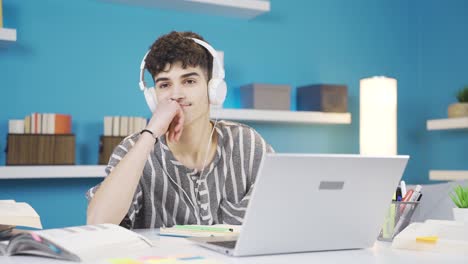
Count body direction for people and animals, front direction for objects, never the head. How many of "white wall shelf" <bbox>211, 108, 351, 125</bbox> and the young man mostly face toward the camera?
2

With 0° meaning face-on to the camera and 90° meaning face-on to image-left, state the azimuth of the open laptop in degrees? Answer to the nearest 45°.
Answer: approximately 135°

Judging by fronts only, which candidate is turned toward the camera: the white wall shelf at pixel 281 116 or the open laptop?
the white wall shelf

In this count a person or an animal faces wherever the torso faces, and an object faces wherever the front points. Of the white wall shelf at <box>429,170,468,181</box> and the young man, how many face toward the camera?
2

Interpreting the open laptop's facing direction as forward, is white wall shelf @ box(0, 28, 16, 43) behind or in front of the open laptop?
in front

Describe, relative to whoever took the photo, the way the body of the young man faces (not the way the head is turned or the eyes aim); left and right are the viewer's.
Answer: facing the viewer

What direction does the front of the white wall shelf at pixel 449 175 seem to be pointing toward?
toward the camera

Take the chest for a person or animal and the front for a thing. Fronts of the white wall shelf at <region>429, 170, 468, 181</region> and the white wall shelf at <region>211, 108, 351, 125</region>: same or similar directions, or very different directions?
same or similar directions

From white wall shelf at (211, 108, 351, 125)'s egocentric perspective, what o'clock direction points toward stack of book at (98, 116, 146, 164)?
The stack of book is roughly at 2 o'clock from the white wall shelf.

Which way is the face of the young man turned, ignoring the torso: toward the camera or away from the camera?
toward the camera

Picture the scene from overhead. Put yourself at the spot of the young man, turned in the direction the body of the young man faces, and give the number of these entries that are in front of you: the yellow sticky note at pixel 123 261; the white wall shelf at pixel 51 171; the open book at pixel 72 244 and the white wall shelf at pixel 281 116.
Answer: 2

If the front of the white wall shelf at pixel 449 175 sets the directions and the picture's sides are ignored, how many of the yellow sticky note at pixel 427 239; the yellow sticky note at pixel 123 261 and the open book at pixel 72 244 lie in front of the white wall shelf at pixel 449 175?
3

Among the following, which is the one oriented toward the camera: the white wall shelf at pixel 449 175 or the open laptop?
the white wall shelf
